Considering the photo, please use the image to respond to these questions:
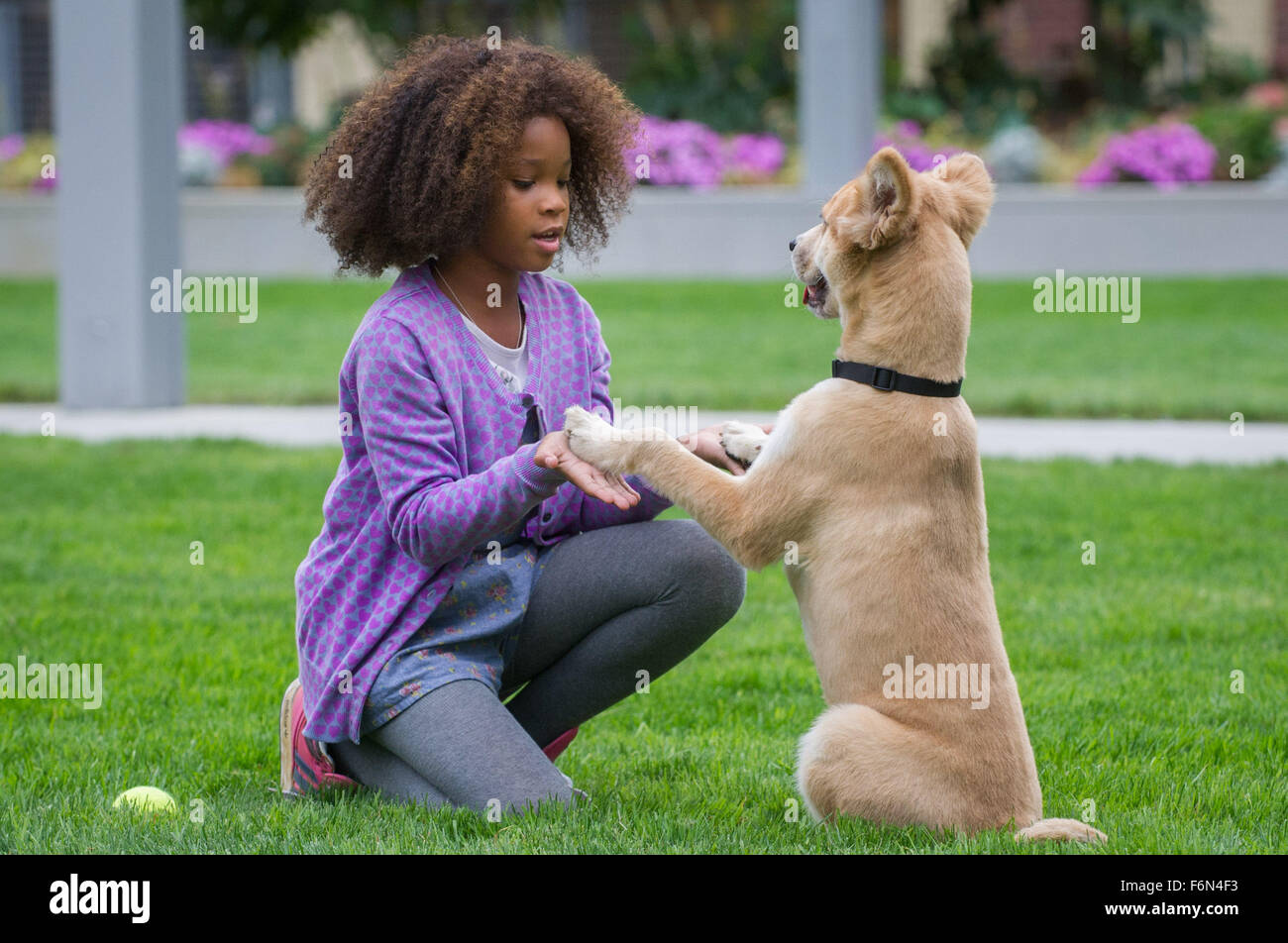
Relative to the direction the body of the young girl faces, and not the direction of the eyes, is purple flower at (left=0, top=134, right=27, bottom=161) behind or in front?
behind

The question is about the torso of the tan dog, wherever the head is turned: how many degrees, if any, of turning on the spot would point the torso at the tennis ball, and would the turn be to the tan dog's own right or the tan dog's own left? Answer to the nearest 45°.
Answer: approximately 45° to the tan dog's own left

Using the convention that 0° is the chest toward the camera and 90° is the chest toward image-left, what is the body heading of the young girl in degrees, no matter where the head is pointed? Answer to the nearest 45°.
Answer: approximately 315°

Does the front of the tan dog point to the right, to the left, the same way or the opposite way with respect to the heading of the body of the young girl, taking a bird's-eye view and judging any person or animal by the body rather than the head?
the opposite way

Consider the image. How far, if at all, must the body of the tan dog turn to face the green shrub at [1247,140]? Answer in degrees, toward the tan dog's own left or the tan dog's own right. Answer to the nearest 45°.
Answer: approximately 45° to the tan dog's own right

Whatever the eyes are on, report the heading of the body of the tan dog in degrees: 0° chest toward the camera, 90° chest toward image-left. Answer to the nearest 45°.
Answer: approximately 135°

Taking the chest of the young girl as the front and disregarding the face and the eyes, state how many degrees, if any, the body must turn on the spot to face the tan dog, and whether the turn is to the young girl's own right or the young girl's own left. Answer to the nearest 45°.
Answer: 0° — they already face it

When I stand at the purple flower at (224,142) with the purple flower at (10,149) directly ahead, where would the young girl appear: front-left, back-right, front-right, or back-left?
back-left

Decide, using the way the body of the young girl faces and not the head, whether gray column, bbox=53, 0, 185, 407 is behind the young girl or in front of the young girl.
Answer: behind

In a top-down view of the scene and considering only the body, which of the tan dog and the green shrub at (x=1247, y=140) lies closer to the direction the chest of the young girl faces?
the tan dog
